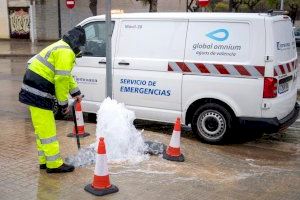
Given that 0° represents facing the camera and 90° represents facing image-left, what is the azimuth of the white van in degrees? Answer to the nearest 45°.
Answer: approximately 135°

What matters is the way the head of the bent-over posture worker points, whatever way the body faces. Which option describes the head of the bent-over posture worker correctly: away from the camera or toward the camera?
away from the camera

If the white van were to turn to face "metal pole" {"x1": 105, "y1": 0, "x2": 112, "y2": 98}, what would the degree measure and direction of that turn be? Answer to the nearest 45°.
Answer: approximately 90° to its left

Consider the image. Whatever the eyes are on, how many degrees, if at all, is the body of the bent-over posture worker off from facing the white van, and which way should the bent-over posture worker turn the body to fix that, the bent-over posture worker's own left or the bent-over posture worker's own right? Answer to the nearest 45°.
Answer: approximately 45° to the bent-over posture worker's own left

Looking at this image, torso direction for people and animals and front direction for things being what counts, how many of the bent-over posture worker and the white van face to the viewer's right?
1

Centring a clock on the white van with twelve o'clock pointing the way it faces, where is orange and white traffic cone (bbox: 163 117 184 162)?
The orange and white traffic cone is roughly at 8 o'clock from the white van.

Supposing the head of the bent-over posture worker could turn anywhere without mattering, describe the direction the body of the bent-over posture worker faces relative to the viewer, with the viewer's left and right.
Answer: facing to the right of the viewer

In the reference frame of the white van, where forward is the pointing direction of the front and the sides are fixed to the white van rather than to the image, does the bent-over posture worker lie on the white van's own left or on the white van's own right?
on the white van's own left

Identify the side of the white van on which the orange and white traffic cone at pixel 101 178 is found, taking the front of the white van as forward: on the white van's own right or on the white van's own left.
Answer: on the white van's own left

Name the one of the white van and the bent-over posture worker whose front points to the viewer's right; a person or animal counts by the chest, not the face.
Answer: the bent-over posture worker

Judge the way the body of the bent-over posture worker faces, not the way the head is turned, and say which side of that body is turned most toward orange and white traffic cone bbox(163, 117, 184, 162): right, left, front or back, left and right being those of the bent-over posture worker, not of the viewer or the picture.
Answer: front

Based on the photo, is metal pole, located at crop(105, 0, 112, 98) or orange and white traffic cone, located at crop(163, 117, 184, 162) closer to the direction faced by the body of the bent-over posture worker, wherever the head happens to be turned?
the orange and white traffic cone
